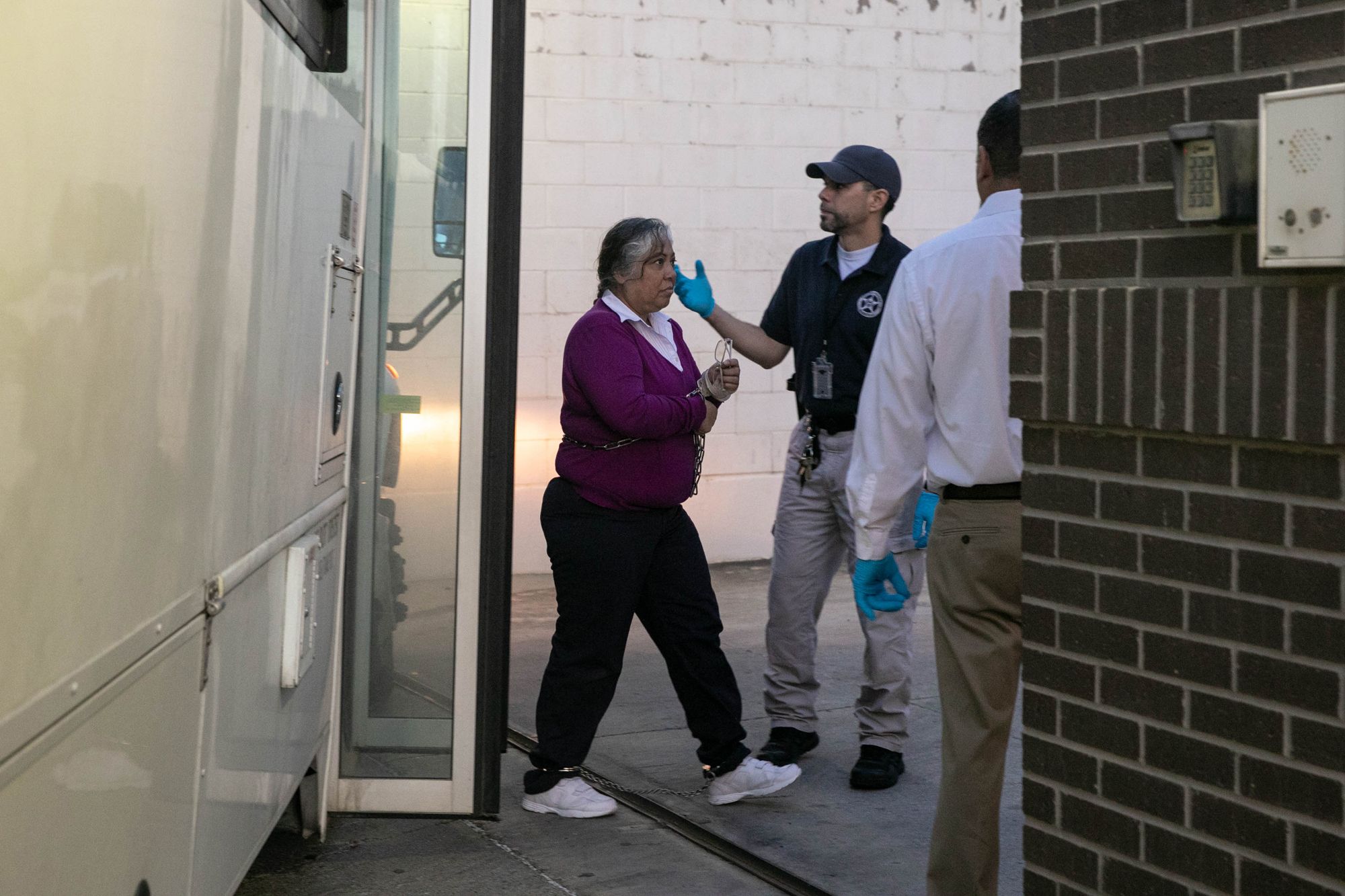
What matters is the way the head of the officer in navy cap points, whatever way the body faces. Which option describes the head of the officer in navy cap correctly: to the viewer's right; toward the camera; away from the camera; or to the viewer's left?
to the viewer's left

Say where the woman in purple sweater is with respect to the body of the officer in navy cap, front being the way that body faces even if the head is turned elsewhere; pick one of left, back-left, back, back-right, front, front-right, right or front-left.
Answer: front

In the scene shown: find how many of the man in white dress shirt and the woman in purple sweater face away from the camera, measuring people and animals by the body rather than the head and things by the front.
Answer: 1

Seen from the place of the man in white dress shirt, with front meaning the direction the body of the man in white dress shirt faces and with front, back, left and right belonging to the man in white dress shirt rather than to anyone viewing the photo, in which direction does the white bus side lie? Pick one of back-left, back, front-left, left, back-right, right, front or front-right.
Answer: back-left

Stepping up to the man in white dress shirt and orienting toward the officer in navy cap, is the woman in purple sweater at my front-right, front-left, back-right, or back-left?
front-left

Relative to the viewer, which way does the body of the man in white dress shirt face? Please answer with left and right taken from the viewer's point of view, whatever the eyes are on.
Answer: facing away from the viewer

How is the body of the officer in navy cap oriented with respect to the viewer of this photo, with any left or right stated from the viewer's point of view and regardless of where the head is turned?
facing the viewer and to the left of the viewer

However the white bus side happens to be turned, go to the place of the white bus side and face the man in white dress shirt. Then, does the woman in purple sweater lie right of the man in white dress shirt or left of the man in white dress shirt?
left

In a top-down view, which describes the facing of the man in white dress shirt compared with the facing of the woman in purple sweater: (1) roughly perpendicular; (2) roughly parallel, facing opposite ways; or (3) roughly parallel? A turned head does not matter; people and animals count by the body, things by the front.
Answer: roughly perpendicular
